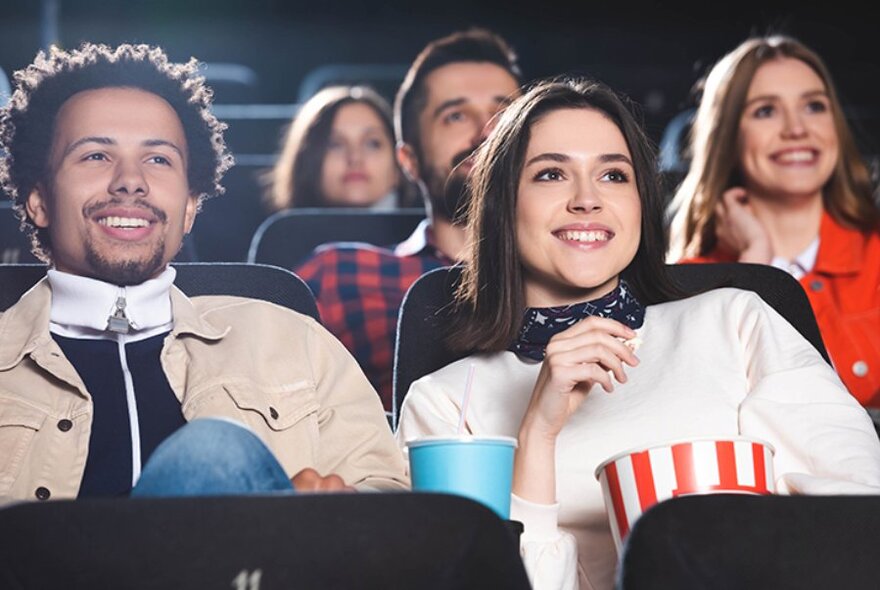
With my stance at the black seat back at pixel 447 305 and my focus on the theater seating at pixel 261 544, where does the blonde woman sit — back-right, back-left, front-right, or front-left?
back-left

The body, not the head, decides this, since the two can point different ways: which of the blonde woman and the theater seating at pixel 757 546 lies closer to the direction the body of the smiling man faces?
the theater seating

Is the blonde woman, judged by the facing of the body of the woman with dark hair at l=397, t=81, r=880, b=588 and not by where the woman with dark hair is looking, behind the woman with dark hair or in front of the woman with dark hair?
behind

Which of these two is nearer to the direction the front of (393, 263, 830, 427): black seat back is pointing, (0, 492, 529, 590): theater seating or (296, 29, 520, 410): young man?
the theater seating

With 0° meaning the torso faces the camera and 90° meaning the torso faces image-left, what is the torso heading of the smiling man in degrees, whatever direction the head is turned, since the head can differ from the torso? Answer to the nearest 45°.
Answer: approximately 0°

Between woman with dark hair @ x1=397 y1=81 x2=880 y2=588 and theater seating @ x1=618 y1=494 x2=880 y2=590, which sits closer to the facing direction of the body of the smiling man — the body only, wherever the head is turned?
the theater seating

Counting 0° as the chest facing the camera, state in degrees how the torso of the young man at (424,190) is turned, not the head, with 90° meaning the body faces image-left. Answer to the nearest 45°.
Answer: approximately 315°
